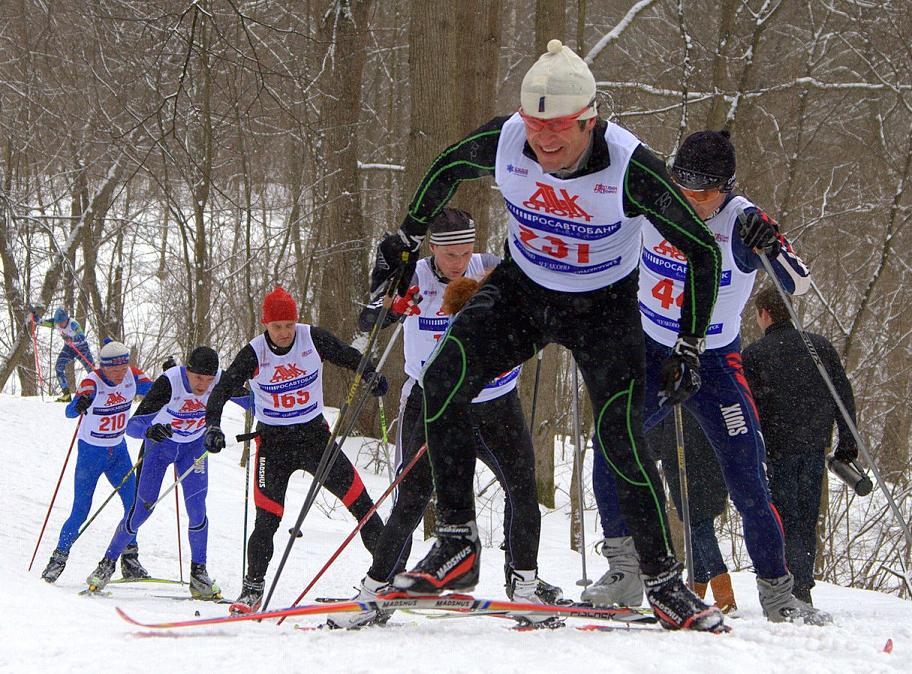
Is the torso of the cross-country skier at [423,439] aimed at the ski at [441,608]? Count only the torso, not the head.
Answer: yes

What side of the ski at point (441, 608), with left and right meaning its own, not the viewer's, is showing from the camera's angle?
left

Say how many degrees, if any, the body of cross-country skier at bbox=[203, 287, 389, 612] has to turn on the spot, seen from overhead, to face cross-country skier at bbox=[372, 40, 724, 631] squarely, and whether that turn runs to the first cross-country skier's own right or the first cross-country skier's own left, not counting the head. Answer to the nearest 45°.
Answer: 0° — they already face them

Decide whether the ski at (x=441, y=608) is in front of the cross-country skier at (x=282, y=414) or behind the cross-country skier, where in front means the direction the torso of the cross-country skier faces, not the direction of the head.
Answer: in front

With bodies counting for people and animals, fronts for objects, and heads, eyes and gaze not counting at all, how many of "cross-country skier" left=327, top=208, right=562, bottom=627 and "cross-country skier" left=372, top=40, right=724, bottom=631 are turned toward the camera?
2

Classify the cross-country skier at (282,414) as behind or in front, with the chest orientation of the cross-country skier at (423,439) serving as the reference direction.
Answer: behind

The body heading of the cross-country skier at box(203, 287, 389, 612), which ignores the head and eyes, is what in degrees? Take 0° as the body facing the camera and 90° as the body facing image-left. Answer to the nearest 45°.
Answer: approximately 0°

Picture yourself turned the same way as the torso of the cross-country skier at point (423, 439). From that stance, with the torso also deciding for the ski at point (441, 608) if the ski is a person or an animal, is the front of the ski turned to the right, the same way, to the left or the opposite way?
to the right

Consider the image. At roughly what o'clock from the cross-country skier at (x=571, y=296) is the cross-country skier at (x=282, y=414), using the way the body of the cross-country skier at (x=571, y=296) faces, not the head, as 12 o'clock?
the cross-country skier at (x=282, y=414) is roughly at 5 o'clock from the cross-country skier at (x=571, y=296).
